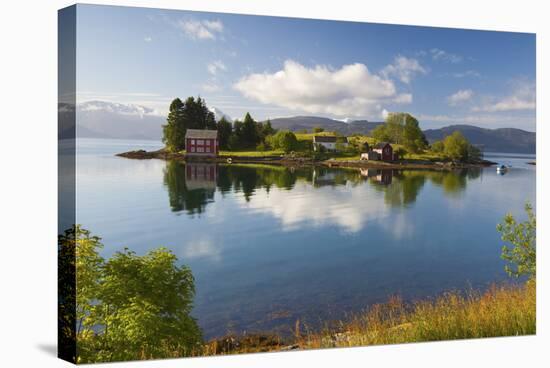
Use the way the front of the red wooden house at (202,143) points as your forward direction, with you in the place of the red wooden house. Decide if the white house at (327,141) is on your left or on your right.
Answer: on your left

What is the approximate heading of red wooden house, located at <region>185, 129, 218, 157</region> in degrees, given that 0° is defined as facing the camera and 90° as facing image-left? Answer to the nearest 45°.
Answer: approximately 0°

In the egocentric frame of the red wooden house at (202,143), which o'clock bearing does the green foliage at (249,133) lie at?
The green foliage is roughly at 9 o'clock from the red wooden house.

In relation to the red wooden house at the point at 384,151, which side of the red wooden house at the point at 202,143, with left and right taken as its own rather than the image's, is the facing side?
left
